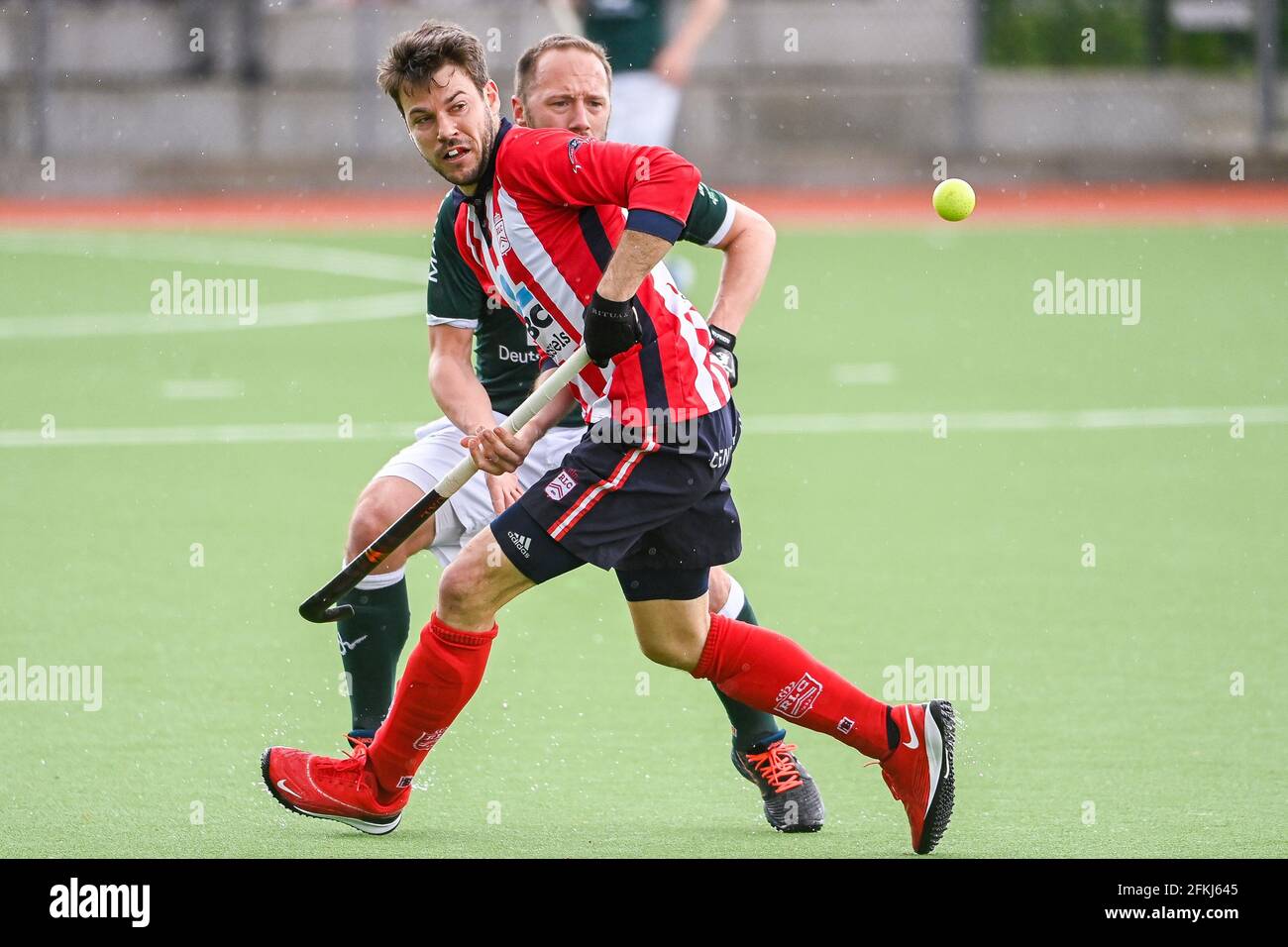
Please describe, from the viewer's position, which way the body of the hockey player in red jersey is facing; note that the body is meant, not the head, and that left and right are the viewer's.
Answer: facing to the left of the viewer

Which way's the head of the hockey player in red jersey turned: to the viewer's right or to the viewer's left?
to the viewer's left

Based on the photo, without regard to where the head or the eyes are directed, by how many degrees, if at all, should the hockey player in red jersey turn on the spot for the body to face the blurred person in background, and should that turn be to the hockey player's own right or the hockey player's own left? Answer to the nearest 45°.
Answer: approximately 90° to the hockey player's own right
